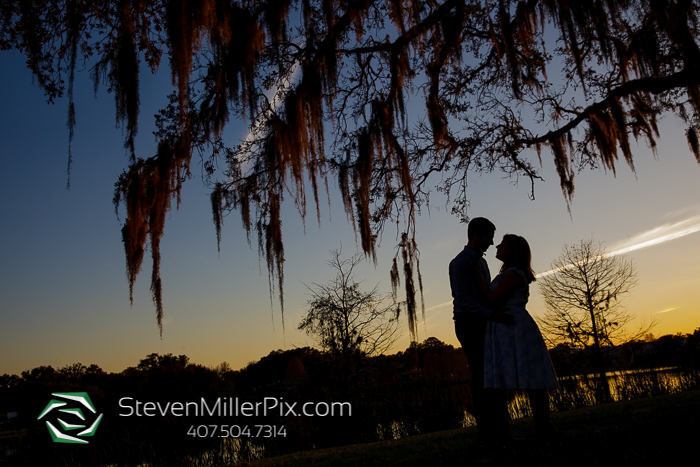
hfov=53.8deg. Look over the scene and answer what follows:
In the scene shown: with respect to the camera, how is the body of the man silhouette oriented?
to the viewer's right
